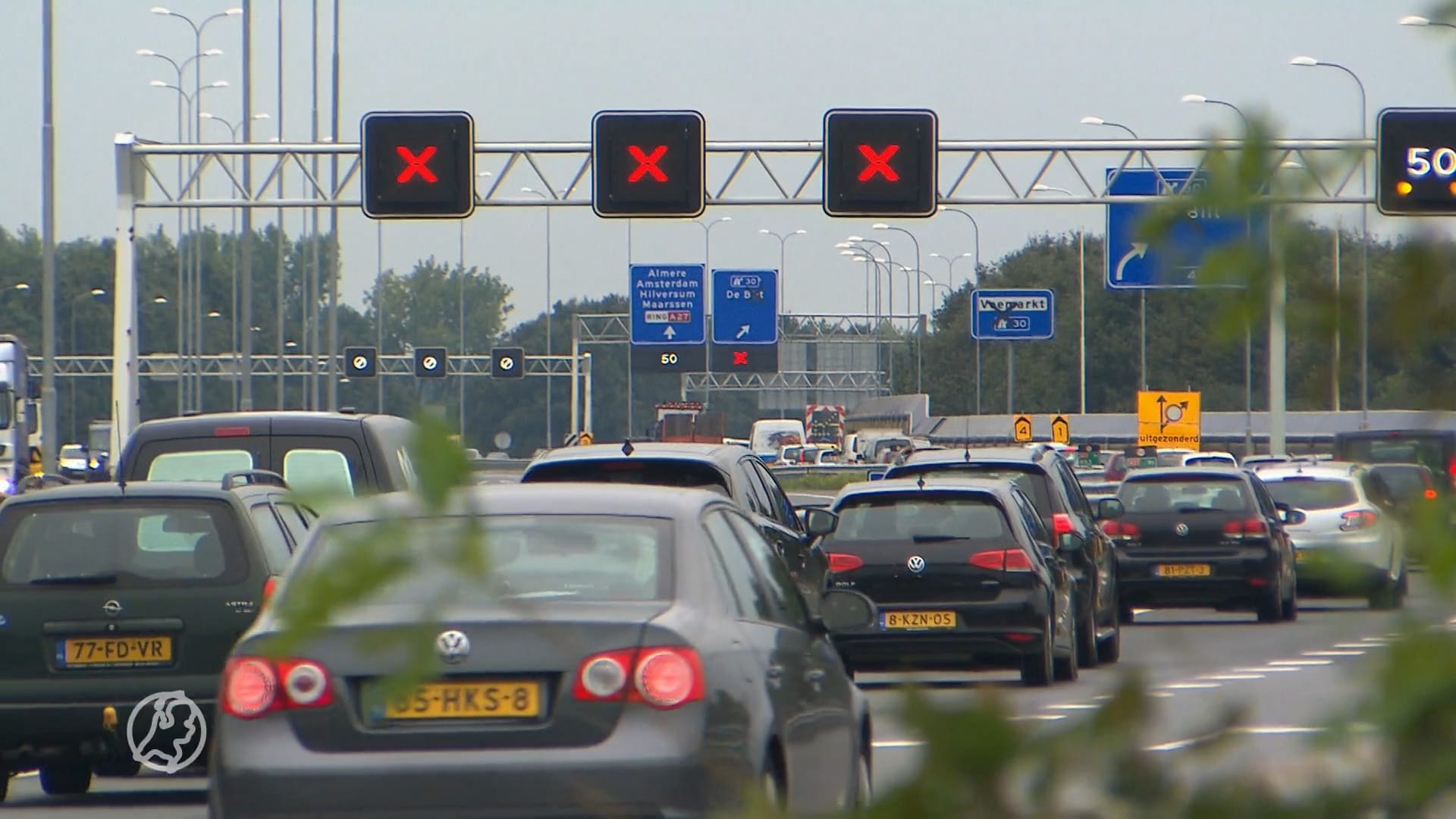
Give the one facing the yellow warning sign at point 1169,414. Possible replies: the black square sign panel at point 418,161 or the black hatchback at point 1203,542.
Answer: the black hatchback

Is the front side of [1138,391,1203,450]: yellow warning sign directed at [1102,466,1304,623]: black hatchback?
yes

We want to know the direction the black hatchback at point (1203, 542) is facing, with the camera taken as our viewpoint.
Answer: facing away from the viewer

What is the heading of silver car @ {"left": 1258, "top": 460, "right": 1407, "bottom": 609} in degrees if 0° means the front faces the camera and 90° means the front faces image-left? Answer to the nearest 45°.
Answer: approximately 180°

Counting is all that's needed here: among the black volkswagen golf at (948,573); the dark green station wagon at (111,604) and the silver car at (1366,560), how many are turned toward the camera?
0

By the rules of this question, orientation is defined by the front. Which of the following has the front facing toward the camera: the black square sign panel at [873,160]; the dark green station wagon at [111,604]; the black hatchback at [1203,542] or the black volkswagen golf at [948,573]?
the black square sign panel

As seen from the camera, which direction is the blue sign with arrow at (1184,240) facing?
toward the camera

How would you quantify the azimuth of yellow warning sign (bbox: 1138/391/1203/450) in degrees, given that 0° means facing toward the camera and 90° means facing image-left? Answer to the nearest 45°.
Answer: approximately 0°

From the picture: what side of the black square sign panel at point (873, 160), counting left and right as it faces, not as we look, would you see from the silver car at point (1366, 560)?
front

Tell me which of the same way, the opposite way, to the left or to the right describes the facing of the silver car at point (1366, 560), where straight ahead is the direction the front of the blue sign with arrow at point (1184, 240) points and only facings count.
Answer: the opposite way

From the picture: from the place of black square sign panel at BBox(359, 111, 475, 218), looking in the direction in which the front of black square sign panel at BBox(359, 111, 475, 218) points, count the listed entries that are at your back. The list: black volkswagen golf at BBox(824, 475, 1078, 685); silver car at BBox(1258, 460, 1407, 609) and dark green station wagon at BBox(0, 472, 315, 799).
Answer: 0

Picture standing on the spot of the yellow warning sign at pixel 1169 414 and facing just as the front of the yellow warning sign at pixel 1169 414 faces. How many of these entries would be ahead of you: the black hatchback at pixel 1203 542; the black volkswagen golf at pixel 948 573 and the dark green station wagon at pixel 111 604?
3

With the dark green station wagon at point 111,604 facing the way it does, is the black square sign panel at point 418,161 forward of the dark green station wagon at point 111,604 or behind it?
forward

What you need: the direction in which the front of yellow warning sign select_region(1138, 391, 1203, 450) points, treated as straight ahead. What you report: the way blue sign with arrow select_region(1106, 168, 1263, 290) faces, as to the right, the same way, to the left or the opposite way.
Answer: the same way

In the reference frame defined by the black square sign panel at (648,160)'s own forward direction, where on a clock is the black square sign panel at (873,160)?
the black square sign panel at (873,160) is roughly at 9 o'clock from the black square sign panel at (648,160).

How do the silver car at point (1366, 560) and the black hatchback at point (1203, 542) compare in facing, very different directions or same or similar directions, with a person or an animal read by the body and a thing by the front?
same or similar directions

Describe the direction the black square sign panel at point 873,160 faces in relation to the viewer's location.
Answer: facing the viewer

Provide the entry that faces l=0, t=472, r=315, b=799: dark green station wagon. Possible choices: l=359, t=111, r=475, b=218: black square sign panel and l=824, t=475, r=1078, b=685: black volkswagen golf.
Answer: the black square sign panel

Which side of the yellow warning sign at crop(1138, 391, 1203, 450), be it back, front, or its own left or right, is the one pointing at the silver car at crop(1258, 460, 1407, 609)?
front
